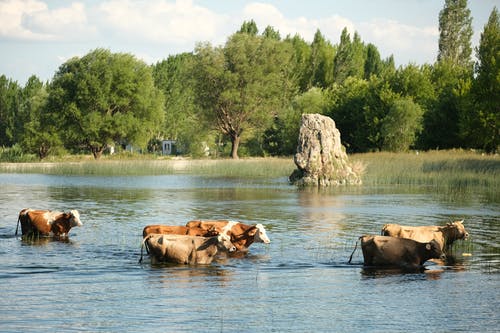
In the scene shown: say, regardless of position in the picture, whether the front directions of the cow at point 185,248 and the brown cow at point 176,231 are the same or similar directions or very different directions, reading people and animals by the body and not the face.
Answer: same or similar directions

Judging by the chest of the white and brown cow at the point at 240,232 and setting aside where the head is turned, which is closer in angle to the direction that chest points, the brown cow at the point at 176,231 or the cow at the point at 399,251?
the cow

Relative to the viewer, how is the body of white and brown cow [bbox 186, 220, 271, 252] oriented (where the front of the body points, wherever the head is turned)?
to the viewer's right

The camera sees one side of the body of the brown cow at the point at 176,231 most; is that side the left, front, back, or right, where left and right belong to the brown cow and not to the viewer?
right

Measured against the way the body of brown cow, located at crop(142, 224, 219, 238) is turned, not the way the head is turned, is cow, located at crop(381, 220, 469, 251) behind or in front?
in front

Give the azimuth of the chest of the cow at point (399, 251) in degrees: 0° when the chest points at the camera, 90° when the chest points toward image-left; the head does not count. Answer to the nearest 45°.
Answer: approximately 270°

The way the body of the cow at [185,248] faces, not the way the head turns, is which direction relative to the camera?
to the viewer's right

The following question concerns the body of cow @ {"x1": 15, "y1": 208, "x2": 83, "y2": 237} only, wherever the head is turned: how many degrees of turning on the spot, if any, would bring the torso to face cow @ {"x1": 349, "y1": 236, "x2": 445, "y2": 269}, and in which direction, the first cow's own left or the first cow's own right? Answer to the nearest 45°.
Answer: approximately 45° to the first cow's own right

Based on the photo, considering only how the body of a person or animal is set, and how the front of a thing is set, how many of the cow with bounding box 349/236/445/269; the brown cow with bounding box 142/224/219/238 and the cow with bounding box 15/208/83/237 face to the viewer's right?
3

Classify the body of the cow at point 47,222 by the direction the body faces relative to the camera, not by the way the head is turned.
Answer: to the viewer's right

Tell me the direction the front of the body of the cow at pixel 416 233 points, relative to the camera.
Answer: to the viewer's right

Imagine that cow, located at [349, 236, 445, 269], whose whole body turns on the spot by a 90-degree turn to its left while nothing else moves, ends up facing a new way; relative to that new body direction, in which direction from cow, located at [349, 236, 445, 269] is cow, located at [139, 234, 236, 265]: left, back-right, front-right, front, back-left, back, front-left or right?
left

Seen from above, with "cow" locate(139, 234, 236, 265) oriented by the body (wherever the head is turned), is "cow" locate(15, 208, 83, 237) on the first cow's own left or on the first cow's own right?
on the first cow's own left

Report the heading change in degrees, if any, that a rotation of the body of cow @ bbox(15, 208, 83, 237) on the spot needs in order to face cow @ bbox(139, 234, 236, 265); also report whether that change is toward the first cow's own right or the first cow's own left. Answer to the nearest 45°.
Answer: approximately 45° to the first cow's own right

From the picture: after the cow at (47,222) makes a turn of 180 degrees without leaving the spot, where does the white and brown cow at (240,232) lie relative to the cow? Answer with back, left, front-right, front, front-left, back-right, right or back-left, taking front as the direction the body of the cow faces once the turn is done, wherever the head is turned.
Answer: back-left

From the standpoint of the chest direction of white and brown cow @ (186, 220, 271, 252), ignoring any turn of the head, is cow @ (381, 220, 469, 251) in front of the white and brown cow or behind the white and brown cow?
in front

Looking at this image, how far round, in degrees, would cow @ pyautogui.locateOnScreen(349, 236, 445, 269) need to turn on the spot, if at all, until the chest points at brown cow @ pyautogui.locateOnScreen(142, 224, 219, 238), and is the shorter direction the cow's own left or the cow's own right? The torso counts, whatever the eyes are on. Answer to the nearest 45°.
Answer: approximately 180°
